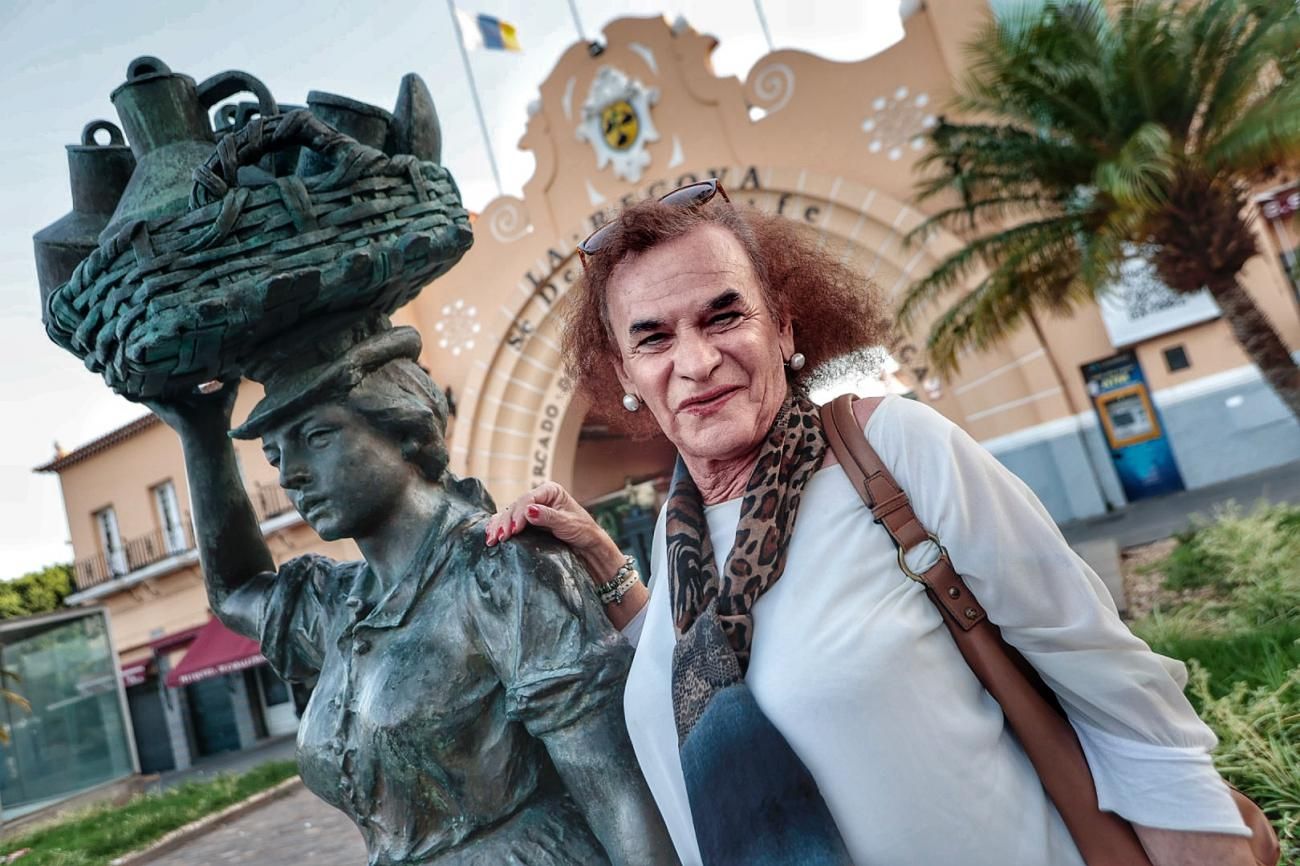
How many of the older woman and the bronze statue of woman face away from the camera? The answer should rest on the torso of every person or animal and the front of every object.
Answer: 0

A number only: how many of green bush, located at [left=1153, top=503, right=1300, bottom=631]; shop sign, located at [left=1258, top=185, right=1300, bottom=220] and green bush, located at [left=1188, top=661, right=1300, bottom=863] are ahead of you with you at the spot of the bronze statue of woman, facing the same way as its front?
0

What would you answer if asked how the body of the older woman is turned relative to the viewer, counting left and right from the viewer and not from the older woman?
facing the viewer and to the left of the viewer

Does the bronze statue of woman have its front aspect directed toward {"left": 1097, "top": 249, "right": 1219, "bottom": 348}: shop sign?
no

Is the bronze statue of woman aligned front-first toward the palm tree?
no

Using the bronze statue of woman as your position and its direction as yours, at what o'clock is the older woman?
The older woman is roughly at 9 o'clock from the bronze statue of woman.

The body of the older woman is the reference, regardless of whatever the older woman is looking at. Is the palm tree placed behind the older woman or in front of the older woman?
behind
